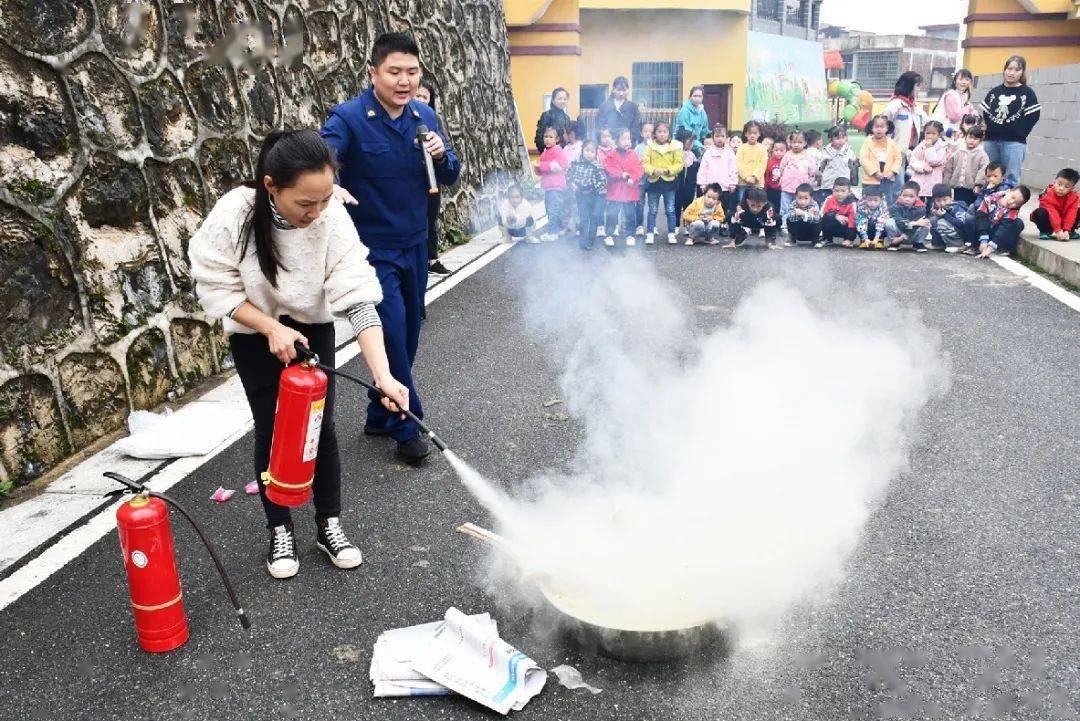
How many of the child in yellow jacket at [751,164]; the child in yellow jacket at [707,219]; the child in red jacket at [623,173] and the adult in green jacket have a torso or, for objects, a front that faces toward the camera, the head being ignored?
4

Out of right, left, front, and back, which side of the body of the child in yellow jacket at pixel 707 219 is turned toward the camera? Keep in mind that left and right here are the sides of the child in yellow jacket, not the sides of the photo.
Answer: front

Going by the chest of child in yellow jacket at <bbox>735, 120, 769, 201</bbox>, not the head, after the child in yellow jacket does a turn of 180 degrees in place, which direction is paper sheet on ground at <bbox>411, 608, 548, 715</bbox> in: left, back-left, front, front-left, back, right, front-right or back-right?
back

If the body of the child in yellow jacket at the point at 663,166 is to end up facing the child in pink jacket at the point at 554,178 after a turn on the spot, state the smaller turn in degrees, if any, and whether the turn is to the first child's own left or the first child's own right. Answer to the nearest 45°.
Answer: approximately 90° to the first child's own right

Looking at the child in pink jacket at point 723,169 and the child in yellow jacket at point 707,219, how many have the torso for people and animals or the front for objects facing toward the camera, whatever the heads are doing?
2

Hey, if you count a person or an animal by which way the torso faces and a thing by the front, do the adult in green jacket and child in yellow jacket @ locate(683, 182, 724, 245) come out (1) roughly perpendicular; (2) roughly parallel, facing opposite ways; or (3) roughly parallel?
roughly parallel

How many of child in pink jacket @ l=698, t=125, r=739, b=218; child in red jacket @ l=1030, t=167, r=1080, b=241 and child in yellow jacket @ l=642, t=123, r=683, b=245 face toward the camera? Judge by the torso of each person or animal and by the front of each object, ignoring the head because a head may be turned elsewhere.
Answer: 3

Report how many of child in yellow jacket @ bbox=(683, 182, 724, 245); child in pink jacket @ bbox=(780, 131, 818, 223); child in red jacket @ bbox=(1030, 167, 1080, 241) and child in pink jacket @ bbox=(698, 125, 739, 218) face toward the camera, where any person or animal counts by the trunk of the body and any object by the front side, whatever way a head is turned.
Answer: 4

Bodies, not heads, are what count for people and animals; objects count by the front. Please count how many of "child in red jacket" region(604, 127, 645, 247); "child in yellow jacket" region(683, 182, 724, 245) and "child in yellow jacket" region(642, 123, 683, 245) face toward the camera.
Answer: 3

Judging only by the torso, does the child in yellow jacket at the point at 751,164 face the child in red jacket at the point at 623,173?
no

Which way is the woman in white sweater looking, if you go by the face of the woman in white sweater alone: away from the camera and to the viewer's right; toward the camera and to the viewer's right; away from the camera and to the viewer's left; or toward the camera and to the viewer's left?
toward the camera and to the viewer's right

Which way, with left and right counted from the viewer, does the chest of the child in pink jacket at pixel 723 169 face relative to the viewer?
facing the viewer

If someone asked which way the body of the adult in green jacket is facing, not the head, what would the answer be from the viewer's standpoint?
toward the camera

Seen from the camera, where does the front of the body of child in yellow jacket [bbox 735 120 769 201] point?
toward the camera

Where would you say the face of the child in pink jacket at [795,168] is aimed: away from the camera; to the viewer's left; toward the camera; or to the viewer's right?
toward the camera

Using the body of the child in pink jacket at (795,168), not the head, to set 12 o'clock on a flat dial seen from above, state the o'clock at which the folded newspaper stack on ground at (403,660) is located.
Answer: The folded newspaper stack on ground is roughly at 12 o'clock from the child in pink jacket.

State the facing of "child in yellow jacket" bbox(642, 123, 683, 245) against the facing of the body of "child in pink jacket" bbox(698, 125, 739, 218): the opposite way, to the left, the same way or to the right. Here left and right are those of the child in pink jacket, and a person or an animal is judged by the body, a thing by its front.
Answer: the same way

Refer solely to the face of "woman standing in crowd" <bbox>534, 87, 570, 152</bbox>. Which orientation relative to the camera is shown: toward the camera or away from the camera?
toward the camera
